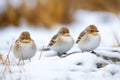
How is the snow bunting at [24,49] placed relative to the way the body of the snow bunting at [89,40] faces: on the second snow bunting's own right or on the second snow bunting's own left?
on the second snow bunting's own right

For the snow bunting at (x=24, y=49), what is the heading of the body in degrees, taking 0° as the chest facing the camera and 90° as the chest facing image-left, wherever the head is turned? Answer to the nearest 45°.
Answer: approximately 0°

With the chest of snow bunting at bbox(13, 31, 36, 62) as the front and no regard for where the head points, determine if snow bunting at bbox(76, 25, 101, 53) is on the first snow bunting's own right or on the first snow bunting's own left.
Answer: on the first snow bunting's own left
